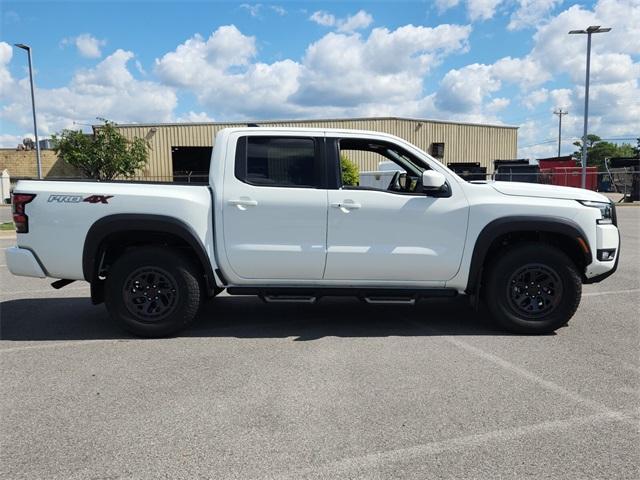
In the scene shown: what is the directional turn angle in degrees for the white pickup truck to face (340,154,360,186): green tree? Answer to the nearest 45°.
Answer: approximately 90° to its left

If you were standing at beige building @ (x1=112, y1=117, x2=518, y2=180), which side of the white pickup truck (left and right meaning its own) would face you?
left

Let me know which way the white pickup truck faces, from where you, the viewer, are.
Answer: facing to the right of the viewer

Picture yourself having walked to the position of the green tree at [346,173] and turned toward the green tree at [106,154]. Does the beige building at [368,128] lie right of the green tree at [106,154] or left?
right

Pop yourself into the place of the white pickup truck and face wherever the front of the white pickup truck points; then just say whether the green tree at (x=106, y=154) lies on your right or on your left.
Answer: on your left
